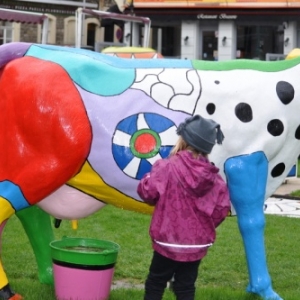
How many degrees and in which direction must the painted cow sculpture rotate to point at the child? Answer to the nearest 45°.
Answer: approximately 45° to its right

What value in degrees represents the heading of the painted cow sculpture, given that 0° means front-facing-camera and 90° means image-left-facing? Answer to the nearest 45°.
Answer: approximately 270°
